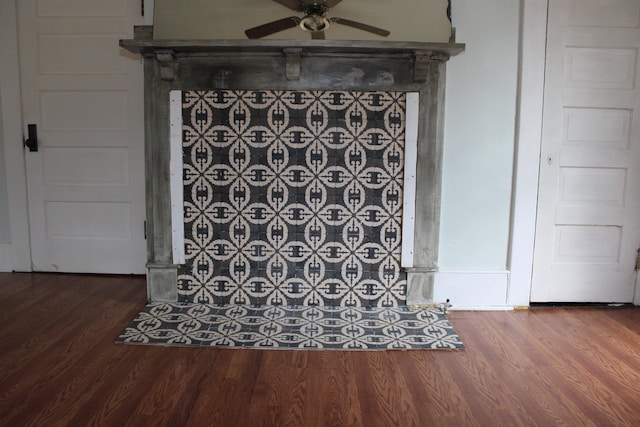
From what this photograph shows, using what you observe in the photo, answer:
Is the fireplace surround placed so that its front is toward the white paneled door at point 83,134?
no

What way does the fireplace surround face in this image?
toward the camera

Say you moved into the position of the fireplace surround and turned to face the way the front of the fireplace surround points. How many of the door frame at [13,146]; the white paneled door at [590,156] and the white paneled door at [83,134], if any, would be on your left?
1

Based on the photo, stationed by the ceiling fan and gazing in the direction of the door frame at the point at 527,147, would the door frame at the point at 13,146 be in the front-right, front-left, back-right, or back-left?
back-left

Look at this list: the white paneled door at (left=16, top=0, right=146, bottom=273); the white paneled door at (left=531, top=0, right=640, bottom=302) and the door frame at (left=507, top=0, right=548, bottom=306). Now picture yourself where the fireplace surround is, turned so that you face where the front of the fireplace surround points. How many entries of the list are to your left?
2

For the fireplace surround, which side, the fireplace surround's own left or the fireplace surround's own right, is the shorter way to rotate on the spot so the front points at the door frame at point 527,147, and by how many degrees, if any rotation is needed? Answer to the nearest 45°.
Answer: approximately 90° to the fireplace surround's own left

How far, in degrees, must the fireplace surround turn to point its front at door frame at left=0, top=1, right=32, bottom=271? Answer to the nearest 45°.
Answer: approximately 90° to its right

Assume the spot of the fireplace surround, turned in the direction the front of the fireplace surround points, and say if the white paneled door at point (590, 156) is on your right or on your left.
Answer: on your left
